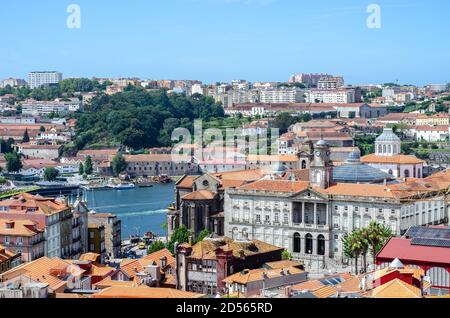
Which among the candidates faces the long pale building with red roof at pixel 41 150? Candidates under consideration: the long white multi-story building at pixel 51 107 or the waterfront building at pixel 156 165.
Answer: the long white multi-story building at pixel 51 107

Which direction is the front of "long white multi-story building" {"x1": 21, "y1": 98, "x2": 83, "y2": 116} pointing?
toward the camera

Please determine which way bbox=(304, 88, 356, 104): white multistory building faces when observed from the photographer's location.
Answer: facing the viewer

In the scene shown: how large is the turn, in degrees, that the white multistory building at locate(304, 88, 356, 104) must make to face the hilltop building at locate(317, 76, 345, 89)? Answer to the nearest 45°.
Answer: approximately 180°

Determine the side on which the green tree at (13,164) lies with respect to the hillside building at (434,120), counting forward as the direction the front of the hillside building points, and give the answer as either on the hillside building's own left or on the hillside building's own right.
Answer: on the hillside building's own right

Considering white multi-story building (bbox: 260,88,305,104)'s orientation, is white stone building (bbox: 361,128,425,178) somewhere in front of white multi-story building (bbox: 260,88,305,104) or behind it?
in front

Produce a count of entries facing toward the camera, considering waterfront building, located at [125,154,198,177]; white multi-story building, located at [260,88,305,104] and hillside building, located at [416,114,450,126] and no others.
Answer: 3

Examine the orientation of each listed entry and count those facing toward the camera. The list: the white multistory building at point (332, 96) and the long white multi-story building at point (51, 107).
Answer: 2

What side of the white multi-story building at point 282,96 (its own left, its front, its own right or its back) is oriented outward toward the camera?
front

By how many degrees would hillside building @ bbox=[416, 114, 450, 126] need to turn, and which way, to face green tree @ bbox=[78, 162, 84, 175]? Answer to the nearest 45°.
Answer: approximately 45° to its right

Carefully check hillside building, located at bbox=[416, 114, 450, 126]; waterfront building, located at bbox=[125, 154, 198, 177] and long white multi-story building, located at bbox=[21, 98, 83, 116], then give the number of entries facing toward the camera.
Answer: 3

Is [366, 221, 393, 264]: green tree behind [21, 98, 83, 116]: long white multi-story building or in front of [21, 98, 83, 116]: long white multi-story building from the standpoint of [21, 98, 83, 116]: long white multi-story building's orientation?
in front

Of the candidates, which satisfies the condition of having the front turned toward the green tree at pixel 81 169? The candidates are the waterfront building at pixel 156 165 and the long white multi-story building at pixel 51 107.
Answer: the long white multi-story building at pixel 51 107
